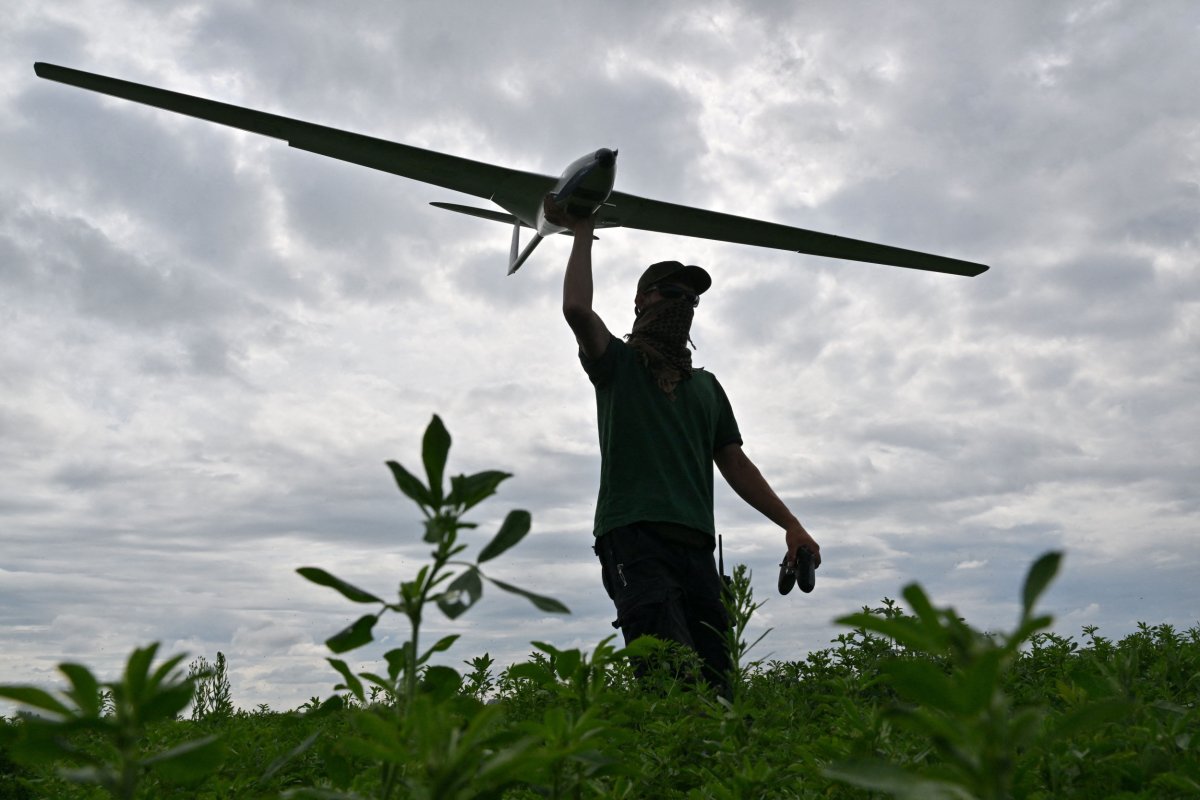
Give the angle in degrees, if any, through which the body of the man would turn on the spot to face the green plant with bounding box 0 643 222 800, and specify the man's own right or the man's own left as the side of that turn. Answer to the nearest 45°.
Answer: approximately 45° to the man's own right

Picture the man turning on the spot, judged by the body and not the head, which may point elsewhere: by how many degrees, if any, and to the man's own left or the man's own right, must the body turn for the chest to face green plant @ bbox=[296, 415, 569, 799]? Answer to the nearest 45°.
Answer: approximately 45° to the man's own right

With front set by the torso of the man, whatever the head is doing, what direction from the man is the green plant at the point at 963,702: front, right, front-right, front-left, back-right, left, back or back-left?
front-right
